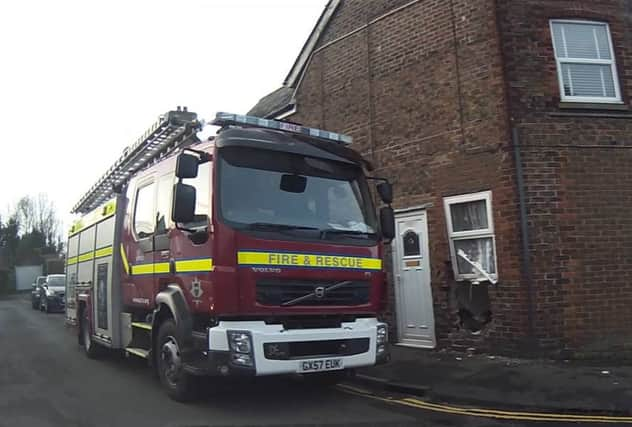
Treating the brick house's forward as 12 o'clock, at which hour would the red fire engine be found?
The red fire engine is roughly at 12 o'clock from the brick house.

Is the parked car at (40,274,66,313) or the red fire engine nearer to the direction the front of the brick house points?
the red fire engine

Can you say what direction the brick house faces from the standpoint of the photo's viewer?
facing the viewer and to the left of the viewer

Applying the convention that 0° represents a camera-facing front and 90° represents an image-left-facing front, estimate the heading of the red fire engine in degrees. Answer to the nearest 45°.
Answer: approximately 315°

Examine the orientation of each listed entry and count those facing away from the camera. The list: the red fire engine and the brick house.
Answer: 0

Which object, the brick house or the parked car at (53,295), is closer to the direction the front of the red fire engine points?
the brick house

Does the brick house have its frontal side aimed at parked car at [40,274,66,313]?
no

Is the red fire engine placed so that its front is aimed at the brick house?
no

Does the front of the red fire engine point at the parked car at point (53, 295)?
no
